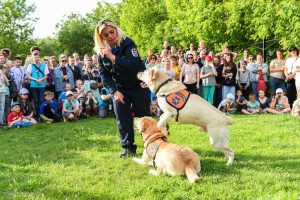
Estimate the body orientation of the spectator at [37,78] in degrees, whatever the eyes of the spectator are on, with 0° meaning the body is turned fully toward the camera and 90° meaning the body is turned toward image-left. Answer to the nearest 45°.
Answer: approximately 0°

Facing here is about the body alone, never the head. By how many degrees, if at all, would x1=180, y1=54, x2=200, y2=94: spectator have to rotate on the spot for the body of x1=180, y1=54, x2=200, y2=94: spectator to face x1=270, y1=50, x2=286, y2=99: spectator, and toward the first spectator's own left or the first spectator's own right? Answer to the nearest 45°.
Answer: approximately 90° to the first spectator's own left

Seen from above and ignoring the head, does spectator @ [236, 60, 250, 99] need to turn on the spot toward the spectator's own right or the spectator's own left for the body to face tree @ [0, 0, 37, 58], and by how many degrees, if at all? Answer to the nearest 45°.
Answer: approximately 135° to the spectator's own right
